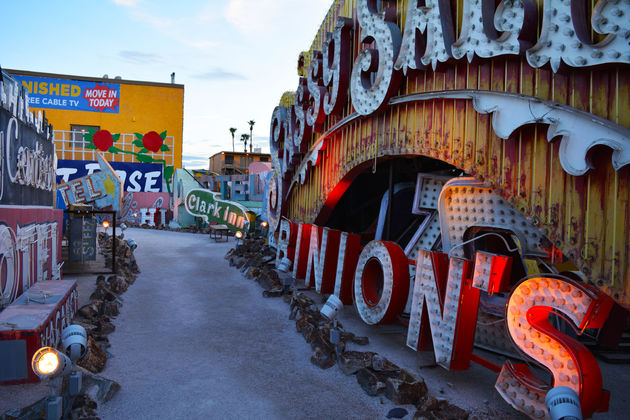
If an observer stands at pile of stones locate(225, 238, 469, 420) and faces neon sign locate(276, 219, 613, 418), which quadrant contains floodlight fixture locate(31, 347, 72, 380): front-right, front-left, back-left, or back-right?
back-right

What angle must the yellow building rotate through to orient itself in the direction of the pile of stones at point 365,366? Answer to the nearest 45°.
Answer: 0° — it already faces it

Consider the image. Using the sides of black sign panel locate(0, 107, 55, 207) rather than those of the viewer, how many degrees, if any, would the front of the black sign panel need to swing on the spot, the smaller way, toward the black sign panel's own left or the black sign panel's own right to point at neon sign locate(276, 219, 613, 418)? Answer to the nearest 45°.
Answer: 0° — it already faces it

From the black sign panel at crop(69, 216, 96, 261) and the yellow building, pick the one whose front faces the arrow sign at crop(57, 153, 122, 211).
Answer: the yellow building

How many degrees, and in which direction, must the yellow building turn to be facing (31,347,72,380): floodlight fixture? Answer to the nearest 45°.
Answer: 0° — it already faces it

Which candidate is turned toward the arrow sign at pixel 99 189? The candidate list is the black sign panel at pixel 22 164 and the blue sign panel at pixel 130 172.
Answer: the blue sign panel

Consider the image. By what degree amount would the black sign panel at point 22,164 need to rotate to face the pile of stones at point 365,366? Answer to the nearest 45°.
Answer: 0° — it already faces it

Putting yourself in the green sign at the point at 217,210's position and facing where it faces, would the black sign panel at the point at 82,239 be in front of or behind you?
in front

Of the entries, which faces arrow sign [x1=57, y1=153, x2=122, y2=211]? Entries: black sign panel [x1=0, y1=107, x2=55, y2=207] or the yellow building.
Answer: the yellow building

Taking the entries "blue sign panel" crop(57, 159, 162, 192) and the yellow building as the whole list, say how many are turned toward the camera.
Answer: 2

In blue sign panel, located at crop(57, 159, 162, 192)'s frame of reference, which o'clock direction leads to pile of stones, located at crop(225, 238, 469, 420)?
The pile of stones is roughly at 12 o'clock from the blue sign panel.

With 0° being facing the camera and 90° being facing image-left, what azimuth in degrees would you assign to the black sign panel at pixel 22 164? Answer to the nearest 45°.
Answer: approximately 315°

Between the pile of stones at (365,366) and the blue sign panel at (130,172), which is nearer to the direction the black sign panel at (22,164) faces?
the pile of stones
